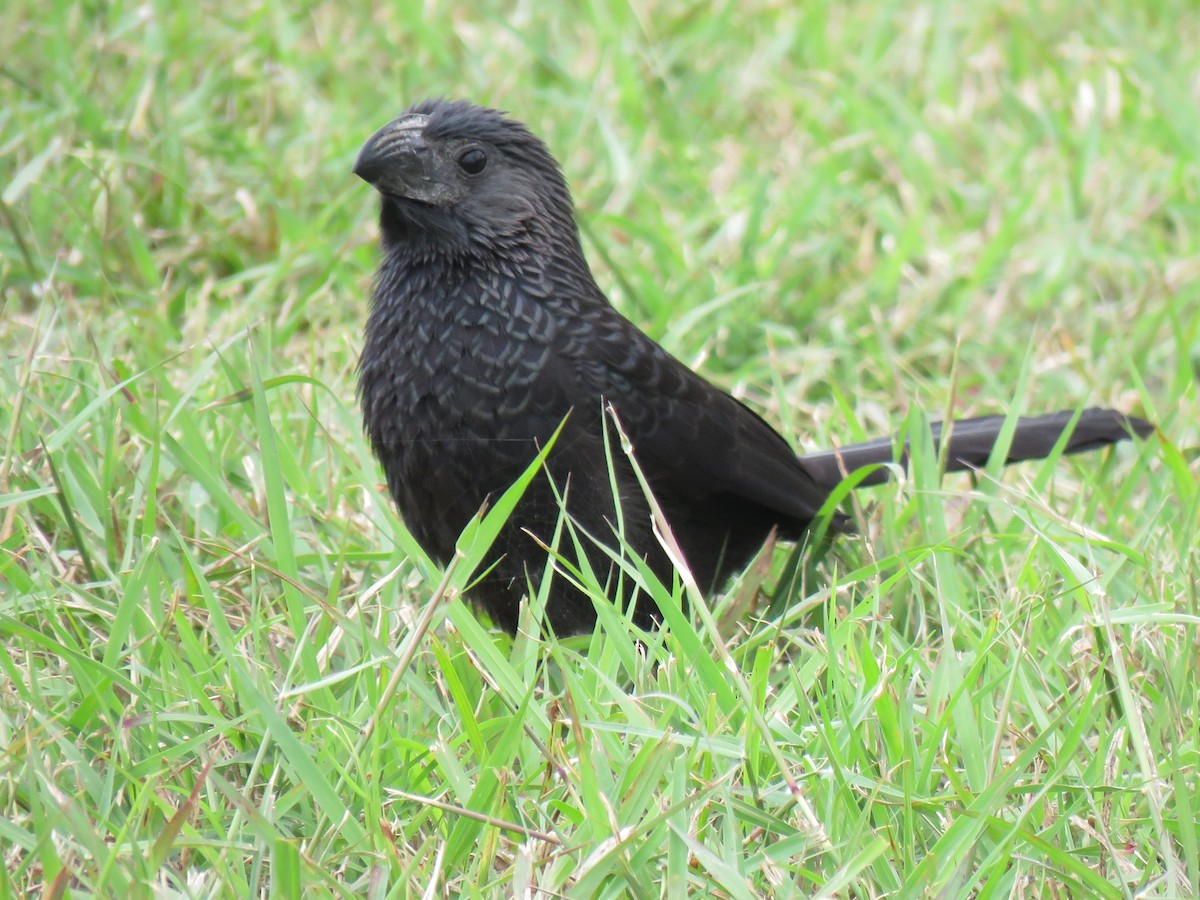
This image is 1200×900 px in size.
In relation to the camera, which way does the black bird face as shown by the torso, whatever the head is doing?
to the viewer's left
